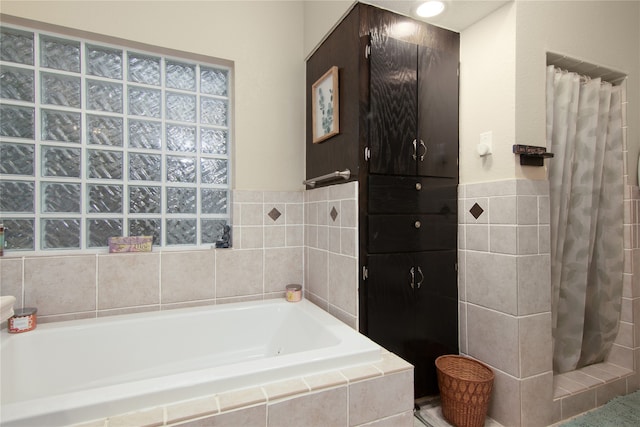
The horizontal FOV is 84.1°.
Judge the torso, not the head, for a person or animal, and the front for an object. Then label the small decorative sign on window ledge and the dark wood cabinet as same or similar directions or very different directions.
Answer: same or similar directions

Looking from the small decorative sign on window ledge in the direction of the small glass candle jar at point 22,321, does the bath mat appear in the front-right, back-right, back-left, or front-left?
back-left

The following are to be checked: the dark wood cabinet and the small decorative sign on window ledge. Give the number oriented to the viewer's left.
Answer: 0

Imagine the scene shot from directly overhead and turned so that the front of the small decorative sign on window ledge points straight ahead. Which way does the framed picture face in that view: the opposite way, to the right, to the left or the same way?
to the right

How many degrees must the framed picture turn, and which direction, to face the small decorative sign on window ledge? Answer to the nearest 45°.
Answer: approximately 45° to its right

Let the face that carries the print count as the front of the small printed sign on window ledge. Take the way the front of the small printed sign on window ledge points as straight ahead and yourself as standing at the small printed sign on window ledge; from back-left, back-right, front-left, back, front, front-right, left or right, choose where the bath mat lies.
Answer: front-left

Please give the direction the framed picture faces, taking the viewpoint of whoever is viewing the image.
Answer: facing the viewer and to the left of the viewer

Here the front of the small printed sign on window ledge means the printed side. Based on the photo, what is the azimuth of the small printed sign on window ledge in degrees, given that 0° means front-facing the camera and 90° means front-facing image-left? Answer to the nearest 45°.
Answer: approximately 0°

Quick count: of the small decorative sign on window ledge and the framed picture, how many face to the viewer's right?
0
